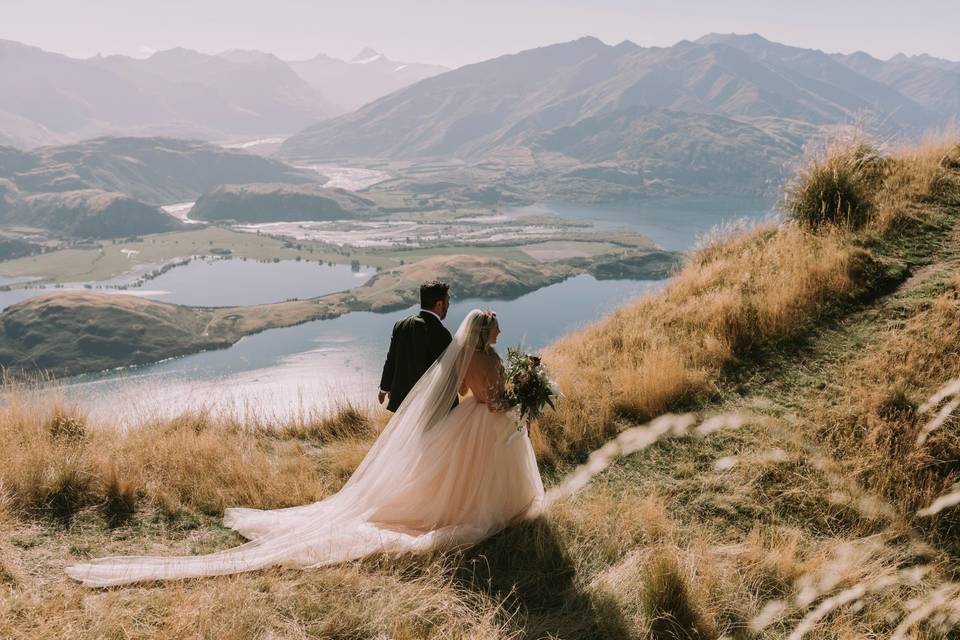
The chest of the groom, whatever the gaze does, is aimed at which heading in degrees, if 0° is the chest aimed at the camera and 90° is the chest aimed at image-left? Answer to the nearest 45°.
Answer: approximately 225°
